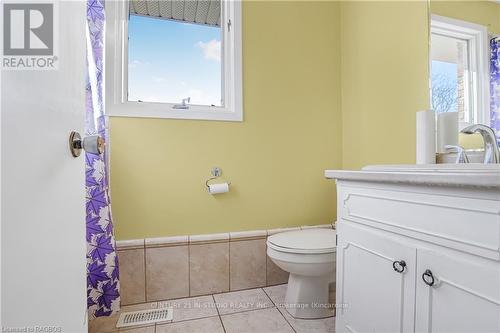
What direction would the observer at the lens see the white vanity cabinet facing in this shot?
facing the viewer and to the left of the viewer

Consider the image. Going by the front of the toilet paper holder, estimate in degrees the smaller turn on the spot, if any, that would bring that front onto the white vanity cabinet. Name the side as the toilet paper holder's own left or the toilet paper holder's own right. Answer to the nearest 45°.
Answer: approximately 45° to the toilet paper holder's own left

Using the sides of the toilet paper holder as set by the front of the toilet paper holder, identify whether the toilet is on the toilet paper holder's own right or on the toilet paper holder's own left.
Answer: on the toilet paper holder's own left

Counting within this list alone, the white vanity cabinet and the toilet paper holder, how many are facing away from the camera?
0

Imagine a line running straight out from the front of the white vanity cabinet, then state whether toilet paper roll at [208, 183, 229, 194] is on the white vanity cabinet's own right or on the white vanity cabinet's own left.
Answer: on the white vanity cabinet's own right

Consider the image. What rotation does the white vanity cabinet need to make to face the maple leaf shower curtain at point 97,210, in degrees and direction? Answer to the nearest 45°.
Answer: approximately 45° to its right

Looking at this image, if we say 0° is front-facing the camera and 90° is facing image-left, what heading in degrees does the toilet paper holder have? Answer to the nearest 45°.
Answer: approximately 0°

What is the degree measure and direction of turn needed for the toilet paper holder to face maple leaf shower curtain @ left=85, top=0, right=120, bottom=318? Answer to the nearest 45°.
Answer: approximately 45° to its right

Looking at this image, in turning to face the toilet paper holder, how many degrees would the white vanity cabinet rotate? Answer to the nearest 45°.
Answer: approximately 90° to its right
